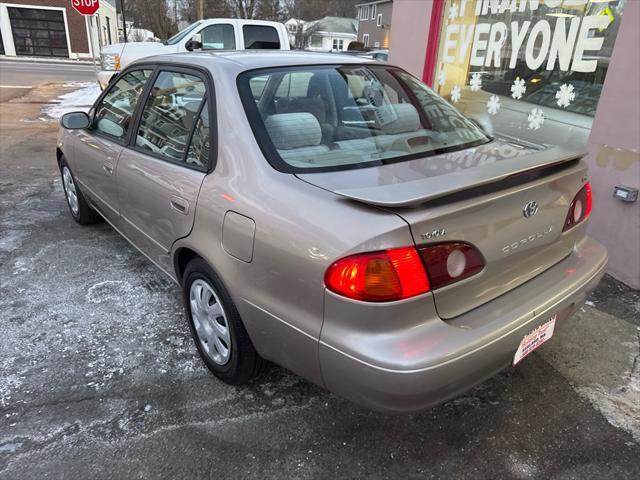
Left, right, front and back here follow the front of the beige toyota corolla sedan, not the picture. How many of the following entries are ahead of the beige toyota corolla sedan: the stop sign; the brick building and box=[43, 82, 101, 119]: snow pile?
3

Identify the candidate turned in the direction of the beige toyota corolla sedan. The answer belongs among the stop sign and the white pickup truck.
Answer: the stop sign

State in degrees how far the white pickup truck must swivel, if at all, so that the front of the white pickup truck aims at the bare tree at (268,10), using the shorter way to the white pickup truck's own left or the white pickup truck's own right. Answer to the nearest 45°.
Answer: approximately 90° to the white pickup truck's own right

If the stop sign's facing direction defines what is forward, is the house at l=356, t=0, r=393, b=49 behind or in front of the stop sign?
behind

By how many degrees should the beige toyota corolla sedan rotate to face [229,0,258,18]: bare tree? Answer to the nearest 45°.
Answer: approximately 45° to its right

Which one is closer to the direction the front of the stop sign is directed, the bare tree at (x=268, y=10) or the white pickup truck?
the white pickup truck

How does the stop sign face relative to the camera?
toward the camera

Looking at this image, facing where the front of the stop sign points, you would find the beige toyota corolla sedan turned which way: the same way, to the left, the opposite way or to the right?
the opposite way

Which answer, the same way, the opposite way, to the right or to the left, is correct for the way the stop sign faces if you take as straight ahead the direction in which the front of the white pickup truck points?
to the left

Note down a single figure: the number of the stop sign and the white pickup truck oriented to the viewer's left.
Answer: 1

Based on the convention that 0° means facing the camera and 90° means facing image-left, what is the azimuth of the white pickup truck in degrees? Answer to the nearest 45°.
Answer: approximately 90°

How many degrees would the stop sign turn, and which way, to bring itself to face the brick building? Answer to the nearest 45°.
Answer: approximately 180°

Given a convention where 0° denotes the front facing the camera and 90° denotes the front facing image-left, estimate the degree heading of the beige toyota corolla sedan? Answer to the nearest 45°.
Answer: approximately 135°

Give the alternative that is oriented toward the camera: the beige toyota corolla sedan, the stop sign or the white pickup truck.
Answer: the stop sign

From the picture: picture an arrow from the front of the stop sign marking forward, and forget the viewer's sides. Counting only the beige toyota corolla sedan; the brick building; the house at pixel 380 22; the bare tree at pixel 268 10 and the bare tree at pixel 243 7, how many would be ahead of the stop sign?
1

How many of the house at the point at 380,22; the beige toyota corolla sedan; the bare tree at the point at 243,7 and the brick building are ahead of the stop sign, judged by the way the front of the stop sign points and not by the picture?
1

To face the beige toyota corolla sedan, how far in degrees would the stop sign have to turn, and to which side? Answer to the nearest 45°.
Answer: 0° — it already faces it

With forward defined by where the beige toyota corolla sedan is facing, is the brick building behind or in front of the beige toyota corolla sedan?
in front
